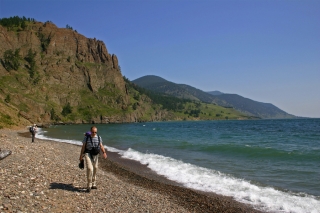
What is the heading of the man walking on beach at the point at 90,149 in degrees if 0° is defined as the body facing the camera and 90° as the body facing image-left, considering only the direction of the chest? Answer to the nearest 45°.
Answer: approximately 0°
